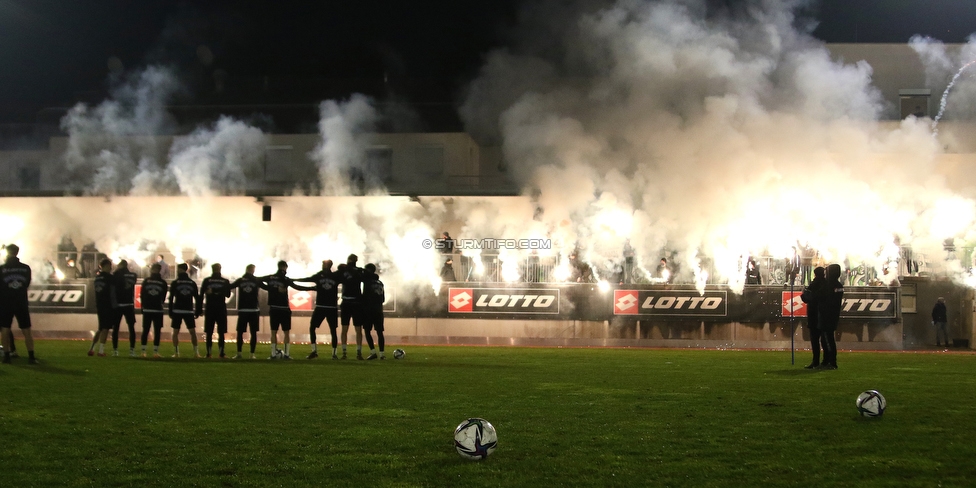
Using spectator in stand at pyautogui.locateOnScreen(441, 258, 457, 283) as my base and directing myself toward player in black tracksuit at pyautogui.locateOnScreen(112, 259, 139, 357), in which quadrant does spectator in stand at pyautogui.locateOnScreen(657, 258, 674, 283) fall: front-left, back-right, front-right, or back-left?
back-left

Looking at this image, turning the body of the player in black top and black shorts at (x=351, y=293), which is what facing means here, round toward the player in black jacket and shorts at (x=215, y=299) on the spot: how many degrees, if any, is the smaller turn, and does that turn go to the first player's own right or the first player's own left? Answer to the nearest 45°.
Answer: approximately 90° to the first player's own left

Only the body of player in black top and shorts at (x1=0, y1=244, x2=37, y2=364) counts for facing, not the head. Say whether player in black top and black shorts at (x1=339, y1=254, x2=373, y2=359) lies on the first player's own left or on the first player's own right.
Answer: on the first player's own right

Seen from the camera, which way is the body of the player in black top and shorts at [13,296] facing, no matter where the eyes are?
away from the camera

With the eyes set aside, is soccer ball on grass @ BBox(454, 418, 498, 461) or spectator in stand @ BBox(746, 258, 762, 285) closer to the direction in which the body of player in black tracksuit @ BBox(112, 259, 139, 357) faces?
the spectator in stand

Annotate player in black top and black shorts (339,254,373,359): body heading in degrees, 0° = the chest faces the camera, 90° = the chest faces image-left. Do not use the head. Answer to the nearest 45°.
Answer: approximately 180°

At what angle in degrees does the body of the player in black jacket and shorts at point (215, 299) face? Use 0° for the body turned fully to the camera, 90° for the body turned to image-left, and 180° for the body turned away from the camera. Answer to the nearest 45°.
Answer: approximately 180°

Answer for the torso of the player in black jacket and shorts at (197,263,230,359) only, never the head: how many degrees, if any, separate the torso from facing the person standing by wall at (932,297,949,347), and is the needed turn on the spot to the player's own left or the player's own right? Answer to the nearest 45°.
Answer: approximately 90° to the player's own right

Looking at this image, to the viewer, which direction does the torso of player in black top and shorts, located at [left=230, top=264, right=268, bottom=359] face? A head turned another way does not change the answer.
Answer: away from the camera

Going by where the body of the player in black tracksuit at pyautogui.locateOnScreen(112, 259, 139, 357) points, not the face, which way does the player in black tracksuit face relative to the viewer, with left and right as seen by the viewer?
facing away from the viewer

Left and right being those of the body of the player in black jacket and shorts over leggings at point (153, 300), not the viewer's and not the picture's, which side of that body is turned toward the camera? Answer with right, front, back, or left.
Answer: back

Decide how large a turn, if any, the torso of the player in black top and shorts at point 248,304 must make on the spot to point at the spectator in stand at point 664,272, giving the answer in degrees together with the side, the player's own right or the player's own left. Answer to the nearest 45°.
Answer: approximately 45° to the player's own right

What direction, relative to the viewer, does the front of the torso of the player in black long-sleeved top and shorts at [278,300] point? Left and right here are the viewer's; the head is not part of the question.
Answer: facing away from the viewer

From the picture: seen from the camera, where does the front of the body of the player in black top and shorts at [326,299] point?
away from the camera
